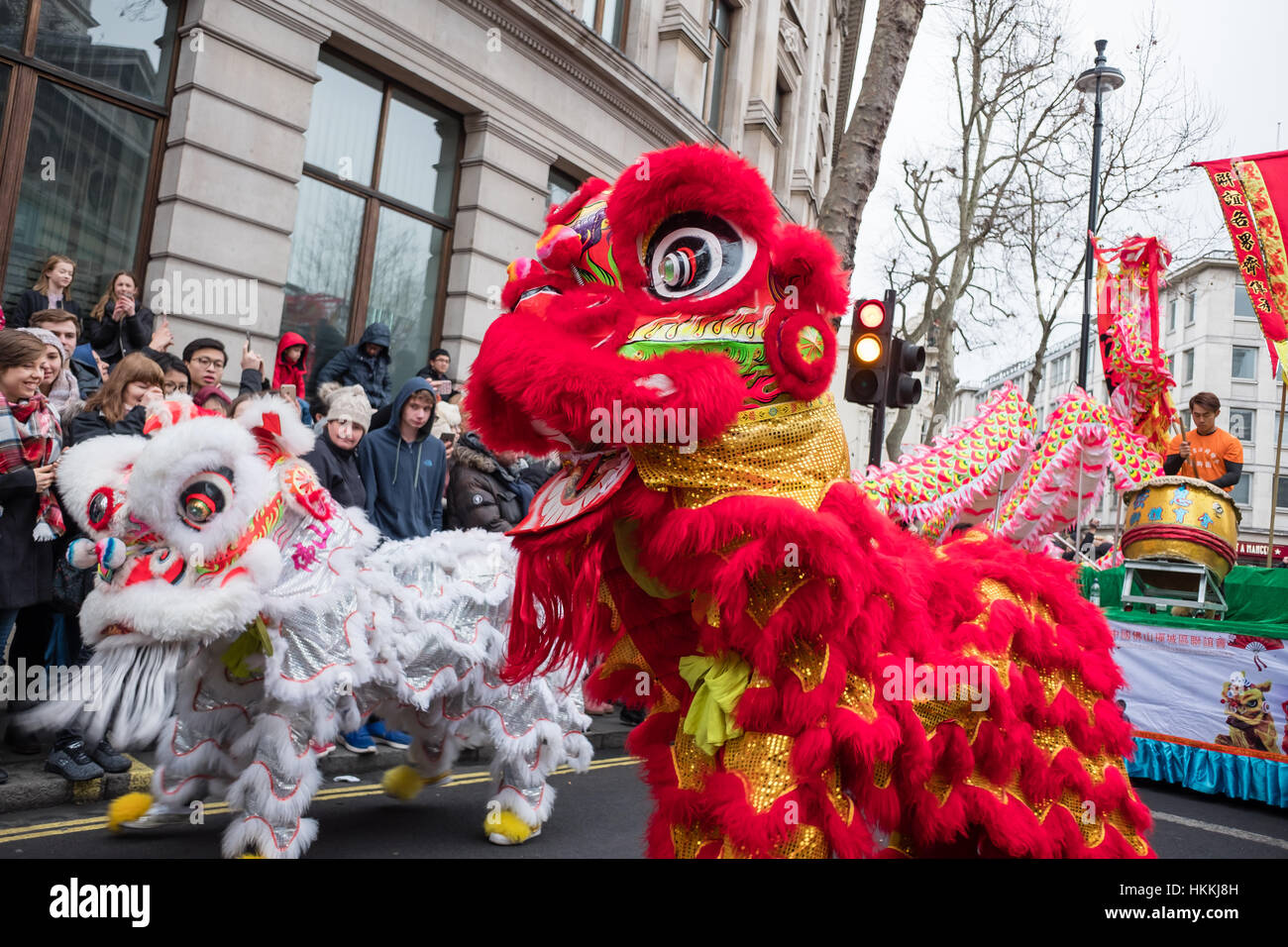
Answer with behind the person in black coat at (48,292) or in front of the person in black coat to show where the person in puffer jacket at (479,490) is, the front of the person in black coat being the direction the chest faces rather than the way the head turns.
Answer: in front

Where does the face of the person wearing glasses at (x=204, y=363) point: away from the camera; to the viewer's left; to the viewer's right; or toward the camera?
toward the camera

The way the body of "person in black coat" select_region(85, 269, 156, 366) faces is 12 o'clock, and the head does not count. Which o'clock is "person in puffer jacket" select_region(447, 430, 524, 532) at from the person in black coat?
The person in puffer jacket is roughly at 10 o'clock from the person in black coat.

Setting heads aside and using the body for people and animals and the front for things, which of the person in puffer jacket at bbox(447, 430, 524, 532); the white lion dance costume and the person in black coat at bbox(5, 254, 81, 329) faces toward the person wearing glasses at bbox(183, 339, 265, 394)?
the person in black coat

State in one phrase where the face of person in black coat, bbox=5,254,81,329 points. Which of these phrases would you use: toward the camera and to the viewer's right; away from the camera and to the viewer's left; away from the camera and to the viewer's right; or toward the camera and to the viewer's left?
toward the camera and to the viewer's right

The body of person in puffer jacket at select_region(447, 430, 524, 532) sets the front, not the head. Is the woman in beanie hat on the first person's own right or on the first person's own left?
on the first person's own right

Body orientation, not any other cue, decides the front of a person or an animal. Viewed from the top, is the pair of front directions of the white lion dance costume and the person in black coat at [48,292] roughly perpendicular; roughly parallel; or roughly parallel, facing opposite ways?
roughly perpendicular

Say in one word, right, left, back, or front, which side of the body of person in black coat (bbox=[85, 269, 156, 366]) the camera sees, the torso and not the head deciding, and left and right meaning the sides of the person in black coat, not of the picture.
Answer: front

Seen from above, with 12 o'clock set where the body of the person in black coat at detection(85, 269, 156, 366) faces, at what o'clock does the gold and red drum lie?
The gold and red drum is roughly at 10 o'clock from the person in black coat.

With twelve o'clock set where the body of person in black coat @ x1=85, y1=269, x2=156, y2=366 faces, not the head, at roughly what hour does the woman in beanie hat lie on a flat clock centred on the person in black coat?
The woman in beanie hat is roughly at 11 o'clock from the person in black coat.

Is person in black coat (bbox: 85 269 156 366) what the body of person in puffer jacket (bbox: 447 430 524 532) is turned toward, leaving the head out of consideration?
no

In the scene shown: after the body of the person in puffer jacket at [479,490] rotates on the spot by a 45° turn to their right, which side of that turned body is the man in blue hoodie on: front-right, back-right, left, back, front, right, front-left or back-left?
back-right

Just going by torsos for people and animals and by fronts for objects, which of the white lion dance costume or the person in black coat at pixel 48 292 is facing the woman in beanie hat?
the person in black coat

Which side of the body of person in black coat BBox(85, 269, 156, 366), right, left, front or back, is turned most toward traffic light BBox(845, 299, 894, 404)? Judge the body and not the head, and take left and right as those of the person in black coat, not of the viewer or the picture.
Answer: left

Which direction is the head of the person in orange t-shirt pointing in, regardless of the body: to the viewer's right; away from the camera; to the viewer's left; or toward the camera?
toward the camera

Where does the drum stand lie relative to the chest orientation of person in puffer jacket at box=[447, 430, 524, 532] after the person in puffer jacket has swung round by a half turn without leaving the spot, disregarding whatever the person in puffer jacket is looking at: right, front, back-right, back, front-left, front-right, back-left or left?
back-right

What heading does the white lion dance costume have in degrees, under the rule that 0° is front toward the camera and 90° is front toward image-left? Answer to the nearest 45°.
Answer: approximately 45°

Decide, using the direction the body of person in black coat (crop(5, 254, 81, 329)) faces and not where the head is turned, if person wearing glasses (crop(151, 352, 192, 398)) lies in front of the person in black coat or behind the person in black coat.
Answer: in front

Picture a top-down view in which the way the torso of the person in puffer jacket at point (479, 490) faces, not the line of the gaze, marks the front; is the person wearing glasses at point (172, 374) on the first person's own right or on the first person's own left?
on the first person's own right
